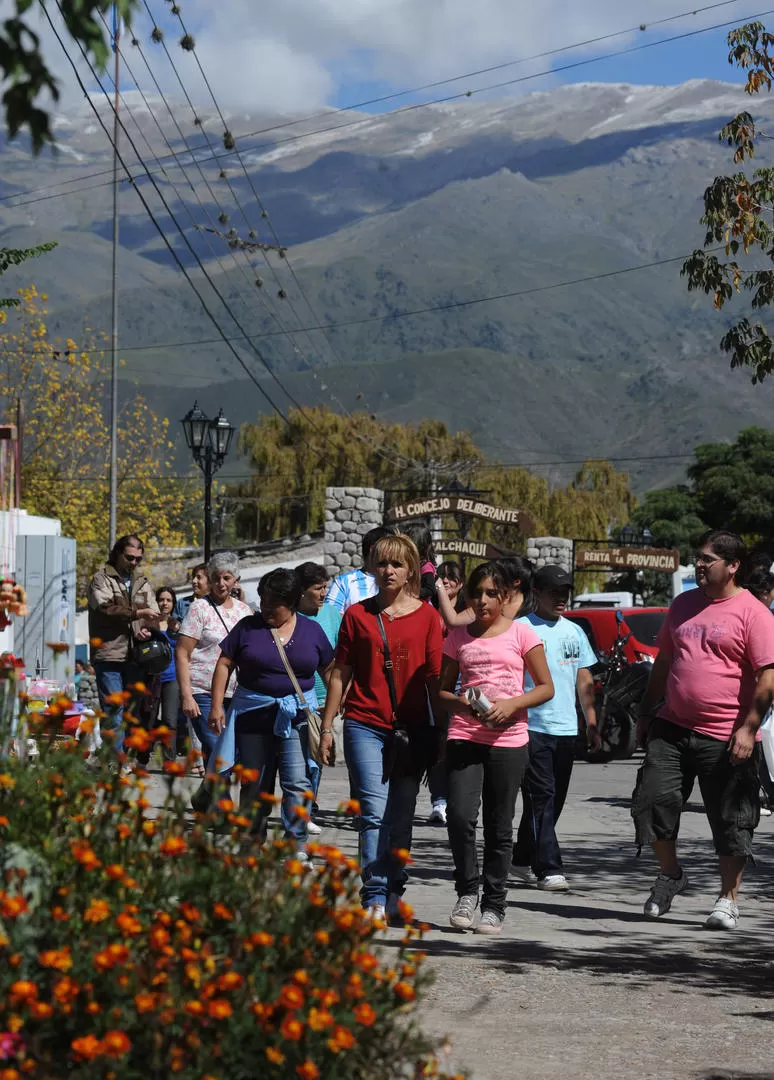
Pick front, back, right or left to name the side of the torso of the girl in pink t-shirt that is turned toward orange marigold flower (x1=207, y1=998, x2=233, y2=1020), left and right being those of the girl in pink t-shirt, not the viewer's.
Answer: front

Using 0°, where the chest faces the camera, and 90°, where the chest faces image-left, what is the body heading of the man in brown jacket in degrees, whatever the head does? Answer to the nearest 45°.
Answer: approximately 315°

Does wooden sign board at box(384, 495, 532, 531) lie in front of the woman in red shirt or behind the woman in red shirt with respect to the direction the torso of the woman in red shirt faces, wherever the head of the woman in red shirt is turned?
behind

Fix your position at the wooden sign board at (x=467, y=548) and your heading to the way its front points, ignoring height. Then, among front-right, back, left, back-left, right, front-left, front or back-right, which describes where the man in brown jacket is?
front

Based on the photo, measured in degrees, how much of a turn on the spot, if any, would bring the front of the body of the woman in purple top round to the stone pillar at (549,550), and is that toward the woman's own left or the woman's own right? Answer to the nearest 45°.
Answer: approximately 180°

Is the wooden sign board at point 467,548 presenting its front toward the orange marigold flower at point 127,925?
yes

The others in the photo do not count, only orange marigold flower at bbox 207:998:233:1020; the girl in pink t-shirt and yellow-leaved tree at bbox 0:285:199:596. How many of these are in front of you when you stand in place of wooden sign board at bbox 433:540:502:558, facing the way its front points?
2

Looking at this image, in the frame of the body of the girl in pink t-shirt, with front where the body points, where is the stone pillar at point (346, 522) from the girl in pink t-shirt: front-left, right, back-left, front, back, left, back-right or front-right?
back

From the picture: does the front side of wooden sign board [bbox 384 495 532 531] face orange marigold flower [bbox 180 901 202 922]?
yes

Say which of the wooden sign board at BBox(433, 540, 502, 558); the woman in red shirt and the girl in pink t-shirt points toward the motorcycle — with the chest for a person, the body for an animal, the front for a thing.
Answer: the wooden sign board

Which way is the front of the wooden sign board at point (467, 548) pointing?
toward the camera

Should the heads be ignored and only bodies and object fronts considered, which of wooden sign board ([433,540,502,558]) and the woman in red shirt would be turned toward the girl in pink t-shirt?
the wooden sign board

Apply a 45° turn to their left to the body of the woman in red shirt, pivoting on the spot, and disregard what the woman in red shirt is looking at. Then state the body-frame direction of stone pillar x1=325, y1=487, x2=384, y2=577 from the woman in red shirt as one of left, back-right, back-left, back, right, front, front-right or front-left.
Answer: back-left

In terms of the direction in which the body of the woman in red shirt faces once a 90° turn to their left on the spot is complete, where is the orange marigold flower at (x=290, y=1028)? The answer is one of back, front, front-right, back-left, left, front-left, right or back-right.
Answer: right
